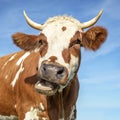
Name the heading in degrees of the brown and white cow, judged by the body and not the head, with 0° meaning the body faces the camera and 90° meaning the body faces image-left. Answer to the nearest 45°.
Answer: approximately 315°
